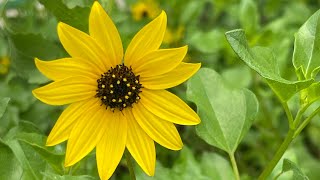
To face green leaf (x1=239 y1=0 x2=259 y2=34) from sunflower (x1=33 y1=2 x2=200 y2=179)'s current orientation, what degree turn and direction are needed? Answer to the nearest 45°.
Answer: approximately 135° to its left

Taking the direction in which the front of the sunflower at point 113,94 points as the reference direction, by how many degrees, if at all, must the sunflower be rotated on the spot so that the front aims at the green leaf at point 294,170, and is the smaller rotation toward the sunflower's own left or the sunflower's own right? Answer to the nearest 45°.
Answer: approximately 90° to the sunflower's own left

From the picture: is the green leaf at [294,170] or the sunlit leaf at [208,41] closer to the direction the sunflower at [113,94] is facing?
the green leaf

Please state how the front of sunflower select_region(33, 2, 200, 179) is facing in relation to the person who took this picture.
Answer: facing the viewer

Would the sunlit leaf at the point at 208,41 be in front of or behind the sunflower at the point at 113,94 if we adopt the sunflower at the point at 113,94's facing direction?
behind
